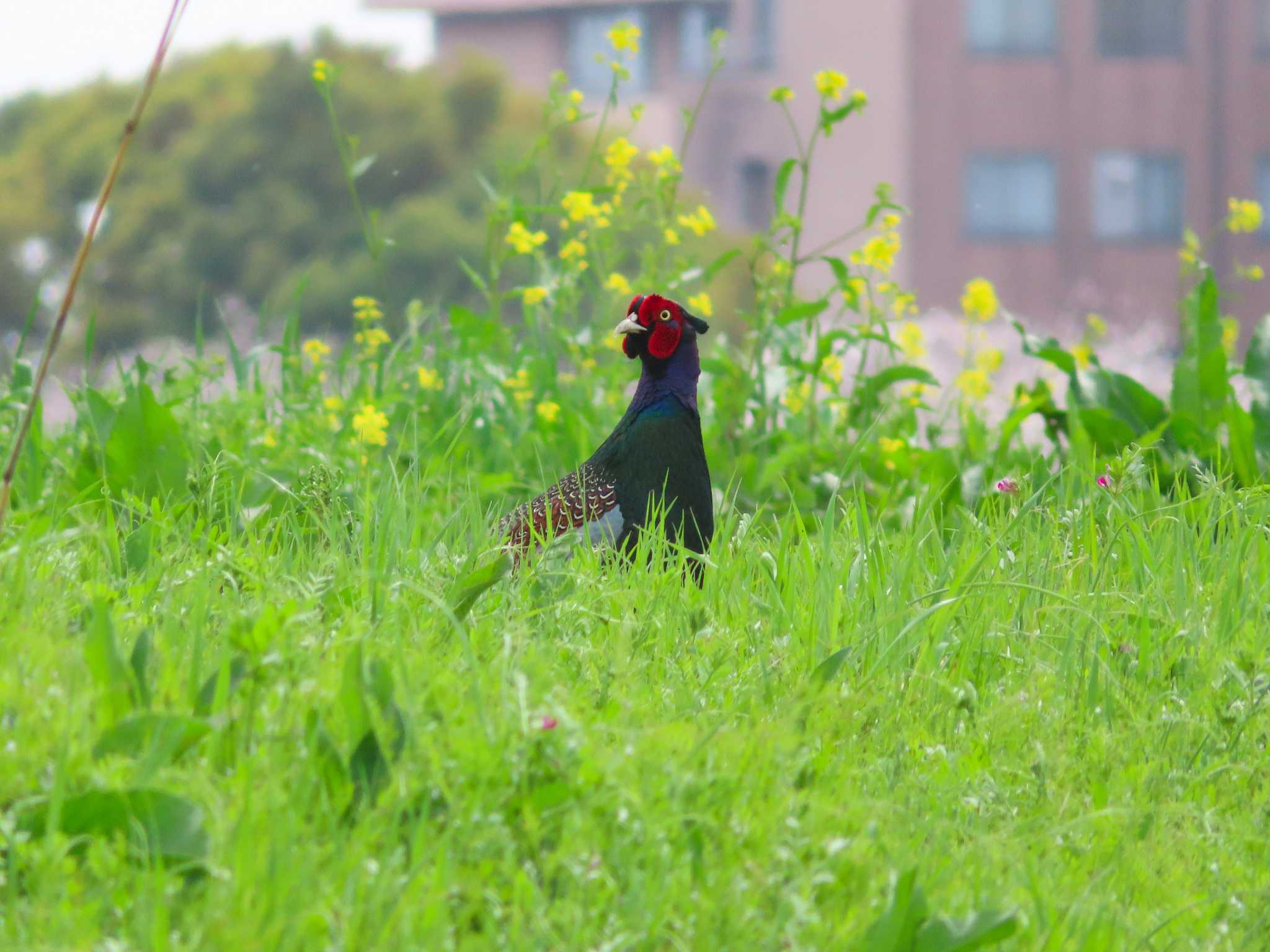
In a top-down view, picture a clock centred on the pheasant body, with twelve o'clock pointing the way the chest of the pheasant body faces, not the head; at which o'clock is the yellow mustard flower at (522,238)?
The yellow mustard flower is roughly at 7 o'clock from the pheasant body.

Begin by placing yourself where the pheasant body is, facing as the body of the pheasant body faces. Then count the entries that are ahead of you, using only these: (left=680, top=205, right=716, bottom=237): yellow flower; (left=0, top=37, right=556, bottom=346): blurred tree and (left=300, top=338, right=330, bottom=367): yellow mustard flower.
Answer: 0

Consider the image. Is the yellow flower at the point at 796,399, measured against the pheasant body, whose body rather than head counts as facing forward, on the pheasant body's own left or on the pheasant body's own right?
on the pheasant body's own left

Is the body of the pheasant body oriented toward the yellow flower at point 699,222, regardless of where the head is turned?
no

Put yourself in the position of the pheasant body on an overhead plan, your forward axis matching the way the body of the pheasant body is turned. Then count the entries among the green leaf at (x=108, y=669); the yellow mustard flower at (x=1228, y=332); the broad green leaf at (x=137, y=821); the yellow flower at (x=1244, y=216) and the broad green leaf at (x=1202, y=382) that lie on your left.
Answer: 3

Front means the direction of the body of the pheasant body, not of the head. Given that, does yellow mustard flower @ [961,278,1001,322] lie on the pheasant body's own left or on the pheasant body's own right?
on the pheasant body's own left

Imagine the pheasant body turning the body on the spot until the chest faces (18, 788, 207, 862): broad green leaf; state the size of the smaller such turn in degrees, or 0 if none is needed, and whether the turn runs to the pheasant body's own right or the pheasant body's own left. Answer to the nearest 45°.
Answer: approximately 45° to the pheasant body's own right

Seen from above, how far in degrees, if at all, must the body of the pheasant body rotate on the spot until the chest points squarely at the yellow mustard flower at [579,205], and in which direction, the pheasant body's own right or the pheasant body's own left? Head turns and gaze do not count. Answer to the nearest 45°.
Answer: approximately 135° to the pheasant body's own left

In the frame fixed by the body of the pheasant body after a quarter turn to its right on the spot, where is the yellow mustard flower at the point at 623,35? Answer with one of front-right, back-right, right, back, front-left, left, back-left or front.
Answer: back-right

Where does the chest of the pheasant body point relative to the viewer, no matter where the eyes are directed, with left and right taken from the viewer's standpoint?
facing the viewer and to the right of the viewer

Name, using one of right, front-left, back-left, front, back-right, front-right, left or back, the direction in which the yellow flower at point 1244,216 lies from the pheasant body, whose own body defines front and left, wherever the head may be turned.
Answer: left

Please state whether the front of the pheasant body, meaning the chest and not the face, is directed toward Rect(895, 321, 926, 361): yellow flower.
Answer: no
